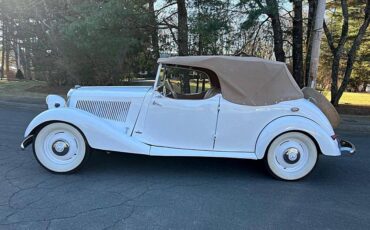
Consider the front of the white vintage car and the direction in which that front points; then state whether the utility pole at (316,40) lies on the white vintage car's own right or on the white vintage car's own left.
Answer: on the white vintage car's own right

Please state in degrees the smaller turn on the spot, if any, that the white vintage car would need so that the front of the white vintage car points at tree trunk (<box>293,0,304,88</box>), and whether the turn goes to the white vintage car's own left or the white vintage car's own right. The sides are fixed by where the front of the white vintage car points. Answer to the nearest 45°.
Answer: approximately 135° to the white vintage car's own right

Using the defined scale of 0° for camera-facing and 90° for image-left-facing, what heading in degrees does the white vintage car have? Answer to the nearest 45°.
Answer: approximately 90°

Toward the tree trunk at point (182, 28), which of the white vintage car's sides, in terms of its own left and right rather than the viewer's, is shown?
right

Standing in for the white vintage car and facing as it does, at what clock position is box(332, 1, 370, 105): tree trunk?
The tree trunk is roughly at 4 o'clock from the white vintage car.

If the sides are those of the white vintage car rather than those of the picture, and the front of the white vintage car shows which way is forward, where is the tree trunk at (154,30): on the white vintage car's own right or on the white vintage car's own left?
on the white vintage car's own right
